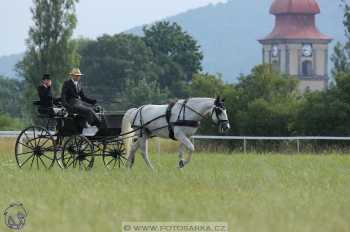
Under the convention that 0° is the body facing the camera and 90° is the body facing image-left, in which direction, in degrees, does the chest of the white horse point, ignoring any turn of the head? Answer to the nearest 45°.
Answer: approximately 270°

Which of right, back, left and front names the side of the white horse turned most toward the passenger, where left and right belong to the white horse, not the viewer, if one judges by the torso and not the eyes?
back

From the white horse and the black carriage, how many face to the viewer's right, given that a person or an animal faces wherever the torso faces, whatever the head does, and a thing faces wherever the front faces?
2

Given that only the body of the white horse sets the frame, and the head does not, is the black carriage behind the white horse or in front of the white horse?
behind

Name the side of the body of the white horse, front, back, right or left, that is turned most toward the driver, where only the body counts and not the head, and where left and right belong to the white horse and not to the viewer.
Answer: back

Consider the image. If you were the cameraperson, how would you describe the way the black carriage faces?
facing to the right of the viewer

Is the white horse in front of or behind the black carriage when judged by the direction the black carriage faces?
in front
